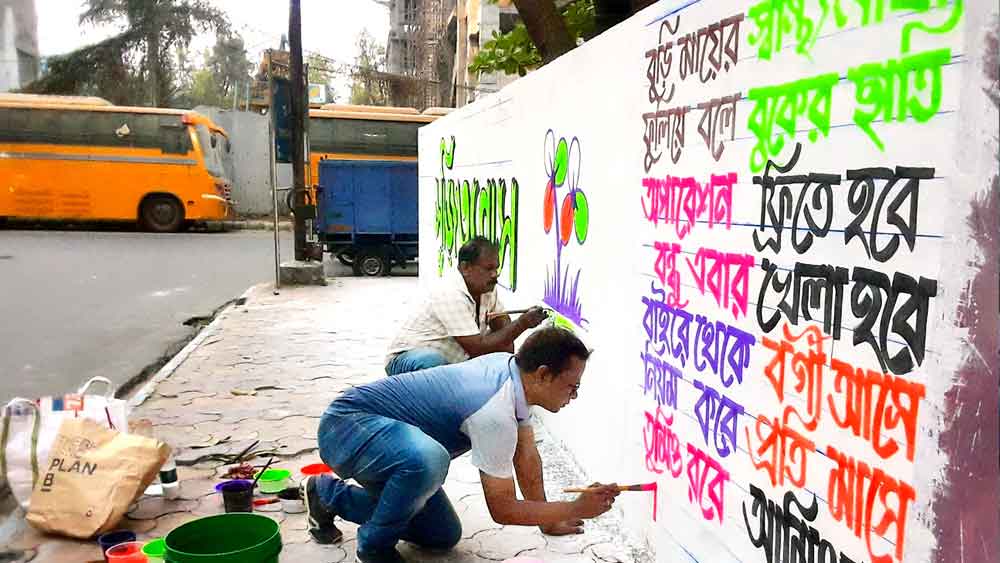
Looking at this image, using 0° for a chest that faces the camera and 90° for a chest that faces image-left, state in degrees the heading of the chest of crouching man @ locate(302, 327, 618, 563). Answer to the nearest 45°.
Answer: approximately 270°

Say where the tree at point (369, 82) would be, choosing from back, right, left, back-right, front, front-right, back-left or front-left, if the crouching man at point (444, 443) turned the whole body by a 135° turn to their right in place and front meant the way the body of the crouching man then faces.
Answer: back-right

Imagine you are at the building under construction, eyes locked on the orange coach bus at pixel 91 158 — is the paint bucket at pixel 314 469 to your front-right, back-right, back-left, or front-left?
front-left

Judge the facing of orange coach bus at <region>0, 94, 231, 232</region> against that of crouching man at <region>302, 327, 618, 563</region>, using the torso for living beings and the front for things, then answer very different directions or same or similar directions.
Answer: same or similar directions

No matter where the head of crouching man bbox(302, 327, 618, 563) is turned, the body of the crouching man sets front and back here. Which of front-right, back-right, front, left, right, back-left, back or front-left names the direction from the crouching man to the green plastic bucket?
back

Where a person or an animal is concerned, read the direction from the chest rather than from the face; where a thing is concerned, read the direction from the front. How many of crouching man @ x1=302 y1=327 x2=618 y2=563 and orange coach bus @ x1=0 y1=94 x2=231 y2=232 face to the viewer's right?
2

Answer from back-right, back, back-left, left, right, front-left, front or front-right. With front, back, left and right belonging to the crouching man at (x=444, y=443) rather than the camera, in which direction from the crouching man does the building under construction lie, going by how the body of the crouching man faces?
left

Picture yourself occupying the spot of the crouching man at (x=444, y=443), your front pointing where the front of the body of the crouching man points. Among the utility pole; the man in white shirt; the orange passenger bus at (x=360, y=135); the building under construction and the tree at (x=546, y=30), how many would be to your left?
5

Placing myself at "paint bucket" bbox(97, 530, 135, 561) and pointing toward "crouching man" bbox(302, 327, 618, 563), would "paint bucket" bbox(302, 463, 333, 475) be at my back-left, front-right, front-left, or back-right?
front-left

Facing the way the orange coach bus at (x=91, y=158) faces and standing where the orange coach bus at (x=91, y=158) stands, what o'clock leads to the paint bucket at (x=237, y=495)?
The paint bucket is roughly at 3 o'clock from the orange coach bus.

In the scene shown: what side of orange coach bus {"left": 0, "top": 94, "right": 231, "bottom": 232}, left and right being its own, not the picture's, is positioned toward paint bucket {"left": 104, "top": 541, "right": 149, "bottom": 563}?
right

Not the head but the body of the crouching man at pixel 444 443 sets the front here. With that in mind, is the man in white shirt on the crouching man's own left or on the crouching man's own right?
on the crouching man's own left

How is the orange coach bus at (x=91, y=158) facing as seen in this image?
to the viewer's right

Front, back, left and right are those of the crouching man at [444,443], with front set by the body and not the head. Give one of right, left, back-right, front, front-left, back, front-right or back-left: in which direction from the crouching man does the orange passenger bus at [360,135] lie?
left

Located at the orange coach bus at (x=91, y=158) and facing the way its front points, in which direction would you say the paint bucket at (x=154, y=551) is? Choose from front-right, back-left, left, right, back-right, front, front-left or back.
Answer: right

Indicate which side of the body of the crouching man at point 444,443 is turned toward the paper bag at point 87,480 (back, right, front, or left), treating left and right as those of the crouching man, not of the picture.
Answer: back

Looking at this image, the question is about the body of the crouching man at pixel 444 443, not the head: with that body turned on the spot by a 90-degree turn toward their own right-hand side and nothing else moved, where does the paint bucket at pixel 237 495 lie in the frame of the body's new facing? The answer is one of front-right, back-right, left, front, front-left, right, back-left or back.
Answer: back-right

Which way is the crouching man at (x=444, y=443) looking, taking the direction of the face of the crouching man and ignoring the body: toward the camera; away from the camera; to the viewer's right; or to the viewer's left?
to the viewer's right
